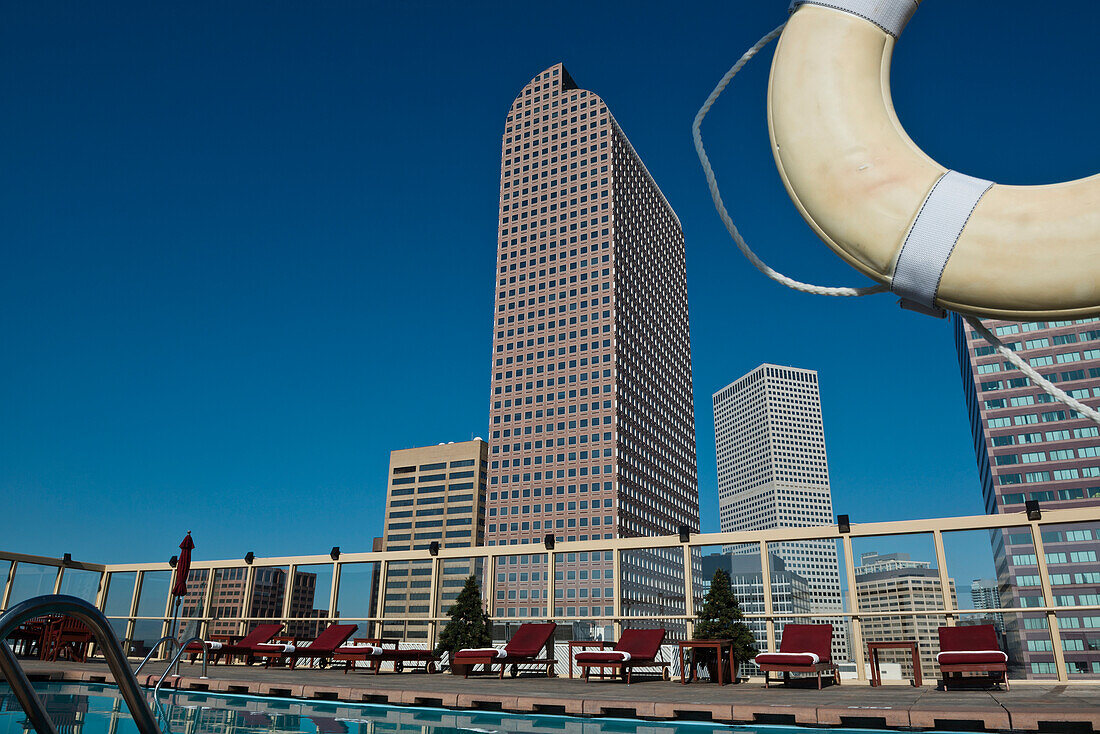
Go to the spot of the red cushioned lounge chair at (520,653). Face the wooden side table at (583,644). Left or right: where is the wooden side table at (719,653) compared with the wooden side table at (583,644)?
right

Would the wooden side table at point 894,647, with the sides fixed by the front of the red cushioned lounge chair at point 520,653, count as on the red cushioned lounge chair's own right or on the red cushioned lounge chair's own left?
on the red cushioned lounge chair's own left

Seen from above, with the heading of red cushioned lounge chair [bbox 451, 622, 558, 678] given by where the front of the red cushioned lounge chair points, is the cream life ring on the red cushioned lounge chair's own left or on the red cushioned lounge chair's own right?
on the red cushioned lounge chair's own left
